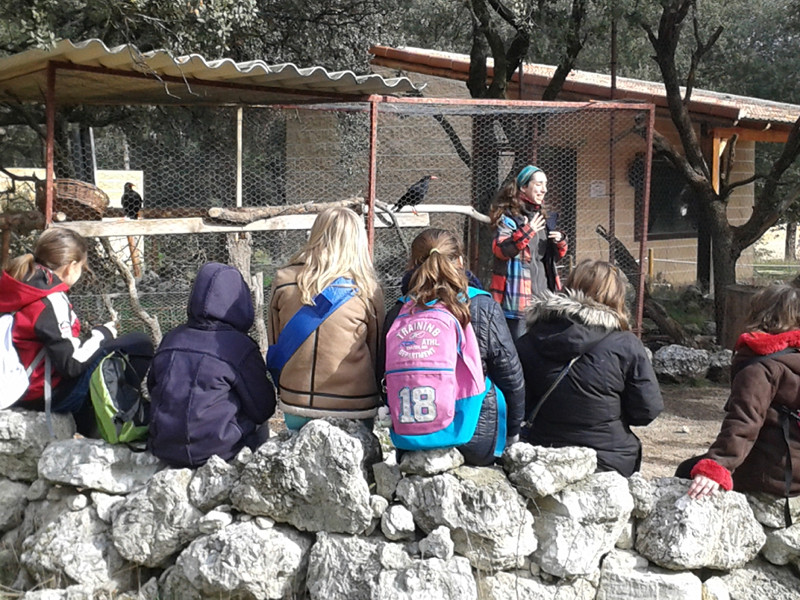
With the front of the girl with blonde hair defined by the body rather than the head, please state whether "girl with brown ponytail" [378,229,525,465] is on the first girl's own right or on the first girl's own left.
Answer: on the first girl's own right

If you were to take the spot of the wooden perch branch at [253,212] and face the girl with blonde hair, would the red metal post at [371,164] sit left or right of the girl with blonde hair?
left

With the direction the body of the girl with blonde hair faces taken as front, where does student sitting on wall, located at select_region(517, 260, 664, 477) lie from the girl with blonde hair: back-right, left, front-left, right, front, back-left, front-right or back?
right

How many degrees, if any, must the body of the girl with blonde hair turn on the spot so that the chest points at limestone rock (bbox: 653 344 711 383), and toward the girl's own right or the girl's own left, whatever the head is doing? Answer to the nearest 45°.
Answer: approximately 45° to the girl's own right

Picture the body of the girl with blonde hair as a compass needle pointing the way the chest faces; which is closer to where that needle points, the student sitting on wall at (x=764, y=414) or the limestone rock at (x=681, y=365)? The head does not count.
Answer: the limestone rock

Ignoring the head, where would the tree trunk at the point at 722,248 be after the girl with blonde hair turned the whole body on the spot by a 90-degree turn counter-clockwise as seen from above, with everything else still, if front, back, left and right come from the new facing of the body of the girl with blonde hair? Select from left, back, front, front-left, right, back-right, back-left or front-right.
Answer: back-right

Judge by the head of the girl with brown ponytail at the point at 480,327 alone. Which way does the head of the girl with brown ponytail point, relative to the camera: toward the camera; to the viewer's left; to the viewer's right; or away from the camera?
away from the camera

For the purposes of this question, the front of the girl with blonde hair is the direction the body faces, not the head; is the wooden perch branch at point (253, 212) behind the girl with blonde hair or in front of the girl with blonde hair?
in front

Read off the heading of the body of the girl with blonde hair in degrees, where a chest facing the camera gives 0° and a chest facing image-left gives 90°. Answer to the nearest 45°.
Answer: approximately 180°

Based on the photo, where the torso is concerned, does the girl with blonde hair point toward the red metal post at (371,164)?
yes

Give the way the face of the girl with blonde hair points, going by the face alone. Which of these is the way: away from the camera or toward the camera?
away from the camera

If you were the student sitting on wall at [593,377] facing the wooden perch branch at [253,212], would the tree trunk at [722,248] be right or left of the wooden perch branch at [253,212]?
right

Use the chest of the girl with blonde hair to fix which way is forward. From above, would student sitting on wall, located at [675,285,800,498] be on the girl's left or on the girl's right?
on the girl's right
